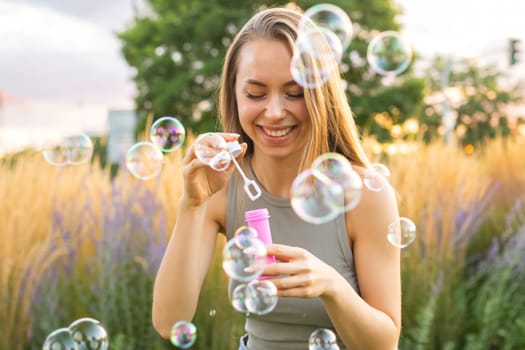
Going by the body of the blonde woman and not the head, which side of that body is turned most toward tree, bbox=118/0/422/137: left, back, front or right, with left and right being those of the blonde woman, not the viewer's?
back

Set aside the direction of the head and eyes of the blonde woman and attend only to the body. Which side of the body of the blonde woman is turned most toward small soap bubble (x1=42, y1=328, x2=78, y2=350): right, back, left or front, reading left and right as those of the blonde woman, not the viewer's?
right

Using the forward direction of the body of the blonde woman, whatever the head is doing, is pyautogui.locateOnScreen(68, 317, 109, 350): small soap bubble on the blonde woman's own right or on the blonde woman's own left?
on the blonde woman's own right

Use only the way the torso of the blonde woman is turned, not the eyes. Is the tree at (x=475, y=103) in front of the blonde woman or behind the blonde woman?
behind

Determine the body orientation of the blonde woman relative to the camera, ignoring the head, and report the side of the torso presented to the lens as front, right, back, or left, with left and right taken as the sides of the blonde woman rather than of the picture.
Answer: front
